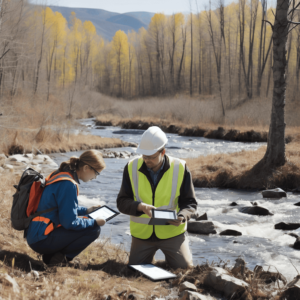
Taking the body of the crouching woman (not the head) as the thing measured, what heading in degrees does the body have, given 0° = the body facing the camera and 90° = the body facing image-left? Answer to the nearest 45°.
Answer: approximately 270°

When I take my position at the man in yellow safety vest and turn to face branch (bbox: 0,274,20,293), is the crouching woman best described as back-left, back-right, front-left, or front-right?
front-right

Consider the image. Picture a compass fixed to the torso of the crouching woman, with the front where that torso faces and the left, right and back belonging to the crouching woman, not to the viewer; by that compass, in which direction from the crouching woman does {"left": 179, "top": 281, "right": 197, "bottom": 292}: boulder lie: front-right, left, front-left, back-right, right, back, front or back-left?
front-right

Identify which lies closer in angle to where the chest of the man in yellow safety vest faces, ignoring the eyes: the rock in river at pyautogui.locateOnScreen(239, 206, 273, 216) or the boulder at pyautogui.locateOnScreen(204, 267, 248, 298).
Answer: the boulder

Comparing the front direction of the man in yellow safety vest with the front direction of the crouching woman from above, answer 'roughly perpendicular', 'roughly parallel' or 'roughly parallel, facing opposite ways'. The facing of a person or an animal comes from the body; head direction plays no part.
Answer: roughly perpendicular

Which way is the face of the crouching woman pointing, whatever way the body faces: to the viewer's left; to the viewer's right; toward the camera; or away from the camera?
to the viewer's right

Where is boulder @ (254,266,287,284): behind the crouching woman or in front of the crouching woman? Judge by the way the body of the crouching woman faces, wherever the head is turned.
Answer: in front

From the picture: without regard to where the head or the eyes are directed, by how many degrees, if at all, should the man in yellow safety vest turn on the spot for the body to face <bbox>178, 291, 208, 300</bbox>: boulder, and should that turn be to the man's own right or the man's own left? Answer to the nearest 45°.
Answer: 0° — they already face it

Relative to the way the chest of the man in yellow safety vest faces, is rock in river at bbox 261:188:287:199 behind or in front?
behind

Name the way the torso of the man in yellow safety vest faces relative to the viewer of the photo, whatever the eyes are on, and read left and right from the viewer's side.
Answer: facing the viewer

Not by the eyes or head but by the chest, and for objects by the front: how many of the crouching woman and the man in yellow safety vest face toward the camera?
1
